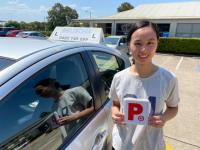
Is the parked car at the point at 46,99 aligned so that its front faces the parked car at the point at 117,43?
no

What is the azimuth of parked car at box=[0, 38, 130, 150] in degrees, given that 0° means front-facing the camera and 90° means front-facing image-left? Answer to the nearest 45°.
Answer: approximately 45°

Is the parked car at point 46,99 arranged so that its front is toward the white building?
no
